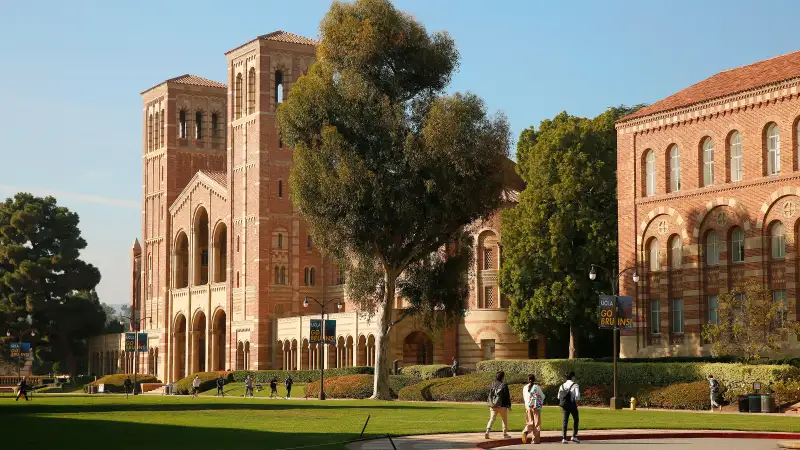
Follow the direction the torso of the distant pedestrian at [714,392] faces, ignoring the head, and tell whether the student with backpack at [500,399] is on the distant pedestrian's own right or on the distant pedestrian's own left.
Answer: on the distant pedestrian's own left

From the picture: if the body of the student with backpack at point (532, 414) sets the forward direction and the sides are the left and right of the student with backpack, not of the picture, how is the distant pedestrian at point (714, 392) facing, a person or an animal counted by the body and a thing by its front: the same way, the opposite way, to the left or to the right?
to the left

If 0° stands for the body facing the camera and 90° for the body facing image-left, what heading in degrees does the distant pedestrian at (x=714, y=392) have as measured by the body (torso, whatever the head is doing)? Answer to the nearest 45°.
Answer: approximately 90°

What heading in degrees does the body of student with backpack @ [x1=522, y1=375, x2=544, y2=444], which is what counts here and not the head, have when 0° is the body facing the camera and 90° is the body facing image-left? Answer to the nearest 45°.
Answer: approximately 180°

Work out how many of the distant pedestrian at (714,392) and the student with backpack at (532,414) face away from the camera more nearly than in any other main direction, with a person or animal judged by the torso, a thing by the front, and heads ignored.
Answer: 1

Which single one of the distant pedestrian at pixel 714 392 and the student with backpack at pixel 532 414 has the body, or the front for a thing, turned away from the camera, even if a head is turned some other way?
the student with backpack
